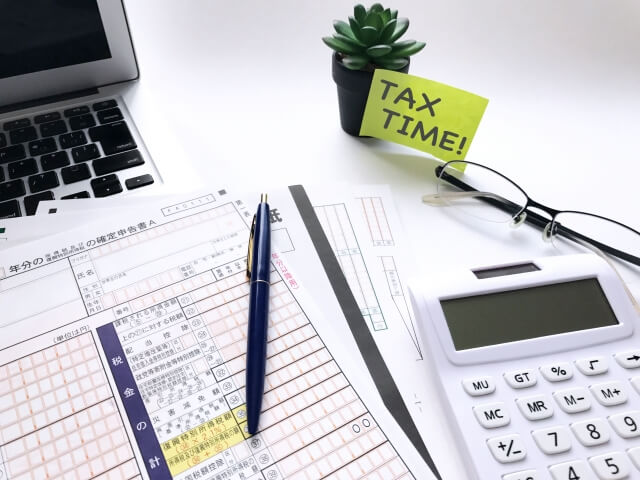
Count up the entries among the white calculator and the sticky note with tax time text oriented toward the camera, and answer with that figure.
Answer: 2

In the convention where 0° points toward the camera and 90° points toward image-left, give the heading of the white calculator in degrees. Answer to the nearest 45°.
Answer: approximately 0°

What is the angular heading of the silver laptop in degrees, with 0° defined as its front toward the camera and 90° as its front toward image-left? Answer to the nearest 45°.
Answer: approximately 0°

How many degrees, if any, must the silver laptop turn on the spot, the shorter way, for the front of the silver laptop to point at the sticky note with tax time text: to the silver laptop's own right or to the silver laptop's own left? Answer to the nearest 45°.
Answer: approximately 45° to the silver laptop's own left

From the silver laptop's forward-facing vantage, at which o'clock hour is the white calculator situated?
The white calculator is roughly at 11 o'clock from the silver laptop.

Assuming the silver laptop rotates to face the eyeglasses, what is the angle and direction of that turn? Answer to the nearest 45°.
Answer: approximately 45° to its left
